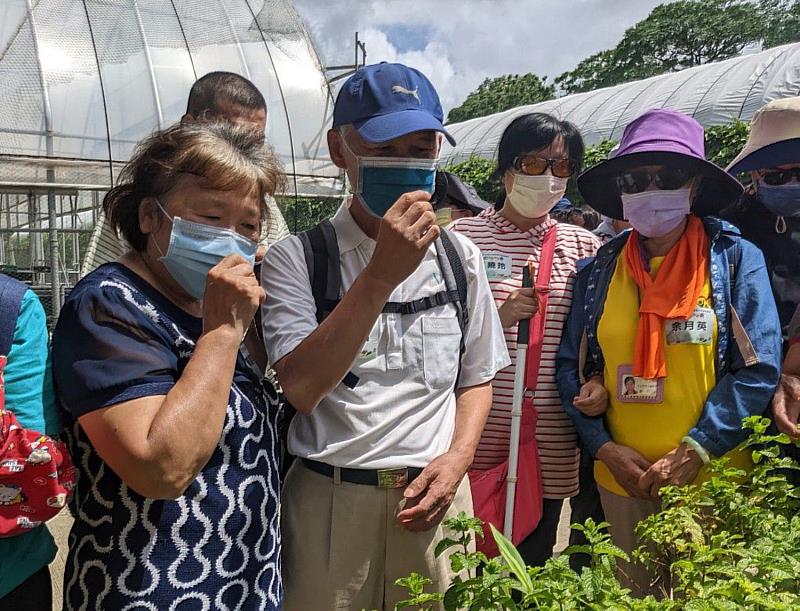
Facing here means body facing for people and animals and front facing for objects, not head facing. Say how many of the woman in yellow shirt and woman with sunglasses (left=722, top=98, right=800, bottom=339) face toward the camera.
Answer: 2

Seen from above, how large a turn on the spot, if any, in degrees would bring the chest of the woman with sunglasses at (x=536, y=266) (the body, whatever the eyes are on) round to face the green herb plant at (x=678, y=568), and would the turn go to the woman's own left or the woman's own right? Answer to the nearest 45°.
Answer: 0° — they already face it

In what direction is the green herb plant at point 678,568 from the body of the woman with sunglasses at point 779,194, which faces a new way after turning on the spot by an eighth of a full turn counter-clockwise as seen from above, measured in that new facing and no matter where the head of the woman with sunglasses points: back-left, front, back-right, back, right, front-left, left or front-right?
front-right

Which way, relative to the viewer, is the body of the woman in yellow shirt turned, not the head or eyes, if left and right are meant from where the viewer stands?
facing the viewer

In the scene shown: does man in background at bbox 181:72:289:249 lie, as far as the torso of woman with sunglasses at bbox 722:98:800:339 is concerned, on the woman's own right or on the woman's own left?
on the woman's own right

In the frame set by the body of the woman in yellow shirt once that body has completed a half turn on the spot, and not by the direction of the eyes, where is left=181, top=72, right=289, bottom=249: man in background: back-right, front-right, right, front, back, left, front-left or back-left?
left

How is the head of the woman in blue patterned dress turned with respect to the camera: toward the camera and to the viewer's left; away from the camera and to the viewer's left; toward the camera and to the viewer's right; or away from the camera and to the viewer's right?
toward the camera and to the viewer's right

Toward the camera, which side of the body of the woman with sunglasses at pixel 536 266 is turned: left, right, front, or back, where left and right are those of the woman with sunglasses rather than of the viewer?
front

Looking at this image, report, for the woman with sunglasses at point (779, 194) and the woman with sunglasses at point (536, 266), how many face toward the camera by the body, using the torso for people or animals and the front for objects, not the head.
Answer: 2

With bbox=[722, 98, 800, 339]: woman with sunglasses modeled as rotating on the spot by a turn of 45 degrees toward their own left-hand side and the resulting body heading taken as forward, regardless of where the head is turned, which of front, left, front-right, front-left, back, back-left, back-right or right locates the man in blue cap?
right

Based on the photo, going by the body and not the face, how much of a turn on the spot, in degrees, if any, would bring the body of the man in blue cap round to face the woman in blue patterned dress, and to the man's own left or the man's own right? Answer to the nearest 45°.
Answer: approximately 90° to the man's own right

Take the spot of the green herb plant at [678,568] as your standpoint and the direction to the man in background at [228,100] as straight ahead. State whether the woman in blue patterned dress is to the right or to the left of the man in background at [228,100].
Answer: left

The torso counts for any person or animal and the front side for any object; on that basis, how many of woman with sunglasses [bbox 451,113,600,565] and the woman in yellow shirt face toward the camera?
2

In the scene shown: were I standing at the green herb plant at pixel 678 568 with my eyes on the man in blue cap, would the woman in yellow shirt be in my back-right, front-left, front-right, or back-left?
front-right

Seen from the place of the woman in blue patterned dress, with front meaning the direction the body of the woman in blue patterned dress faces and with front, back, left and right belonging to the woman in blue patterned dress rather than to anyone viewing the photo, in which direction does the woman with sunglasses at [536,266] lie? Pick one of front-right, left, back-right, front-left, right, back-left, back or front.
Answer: left

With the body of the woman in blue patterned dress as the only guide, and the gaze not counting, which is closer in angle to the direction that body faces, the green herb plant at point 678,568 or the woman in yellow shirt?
the green herb plant
